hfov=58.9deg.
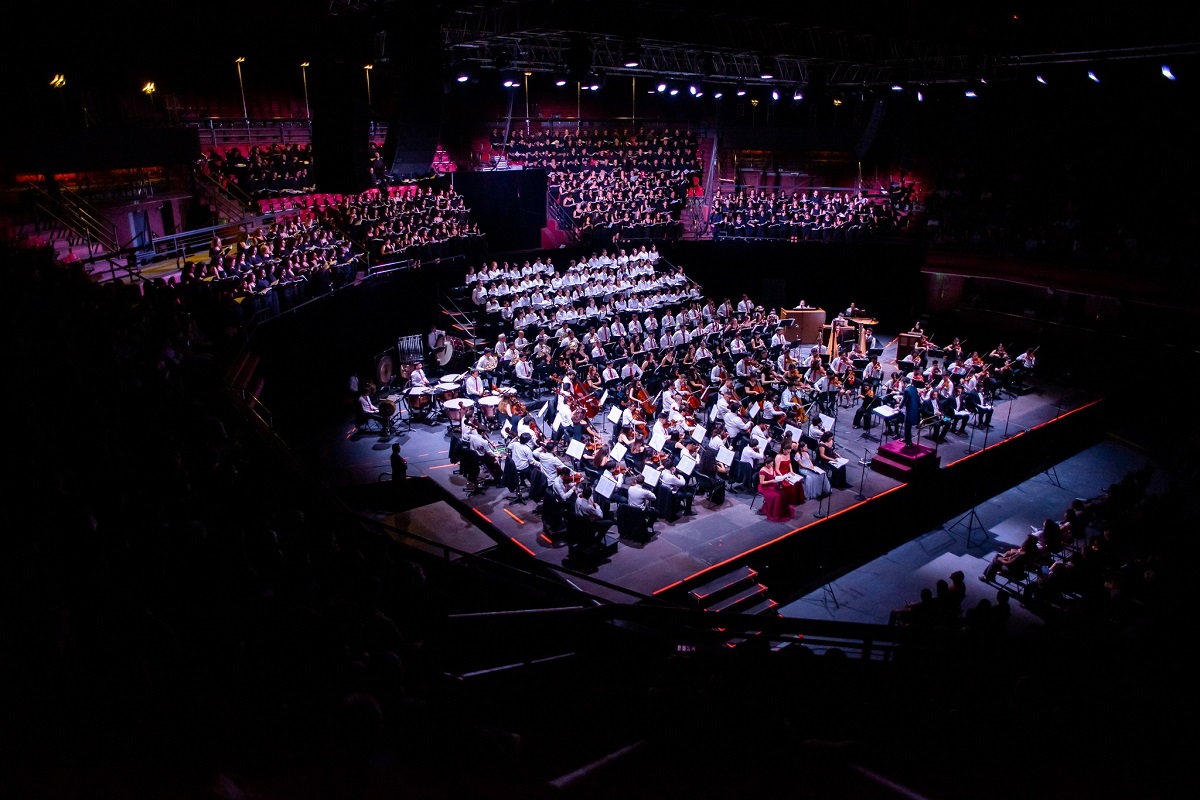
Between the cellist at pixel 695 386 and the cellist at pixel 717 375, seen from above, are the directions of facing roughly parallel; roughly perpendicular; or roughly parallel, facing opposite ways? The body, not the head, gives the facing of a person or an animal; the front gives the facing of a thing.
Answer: roughly parallel

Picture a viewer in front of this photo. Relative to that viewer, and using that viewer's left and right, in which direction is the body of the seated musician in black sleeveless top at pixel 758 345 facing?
facing the viewer and to the right of the viewer

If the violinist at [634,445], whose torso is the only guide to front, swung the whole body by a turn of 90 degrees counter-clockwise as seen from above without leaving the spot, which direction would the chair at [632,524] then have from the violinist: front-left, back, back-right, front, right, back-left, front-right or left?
back

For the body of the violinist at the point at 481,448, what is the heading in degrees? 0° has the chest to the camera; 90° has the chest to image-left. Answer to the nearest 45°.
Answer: approximately 270°

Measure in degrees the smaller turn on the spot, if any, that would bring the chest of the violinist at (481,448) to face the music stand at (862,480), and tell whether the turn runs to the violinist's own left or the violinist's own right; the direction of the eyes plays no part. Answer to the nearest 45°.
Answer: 0° — they already face it

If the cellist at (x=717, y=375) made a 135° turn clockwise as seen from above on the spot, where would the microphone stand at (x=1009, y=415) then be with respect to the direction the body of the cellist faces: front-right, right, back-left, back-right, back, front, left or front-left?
back

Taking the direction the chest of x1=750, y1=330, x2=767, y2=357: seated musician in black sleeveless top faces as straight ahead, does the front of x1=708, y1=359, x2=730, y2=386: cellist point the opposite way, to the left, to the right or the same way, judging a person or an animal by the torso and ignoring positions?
the same way

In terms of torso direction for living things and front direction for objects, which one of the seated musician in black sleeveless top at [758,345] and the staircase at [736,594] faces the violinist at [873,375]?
the seated musician in black sleeveless top at [758,345]

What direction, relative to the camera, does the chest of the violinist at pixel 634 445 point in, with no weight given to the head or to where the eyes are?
to the viewer's right

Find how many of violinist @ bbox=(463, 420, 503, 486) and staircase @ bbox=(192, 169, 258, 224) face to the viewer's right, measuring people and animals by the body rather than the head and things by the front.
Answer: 2

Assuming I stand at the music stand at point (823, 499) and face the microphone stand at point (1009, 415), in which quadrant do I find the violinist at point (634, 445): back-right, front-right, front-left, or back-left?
back-left

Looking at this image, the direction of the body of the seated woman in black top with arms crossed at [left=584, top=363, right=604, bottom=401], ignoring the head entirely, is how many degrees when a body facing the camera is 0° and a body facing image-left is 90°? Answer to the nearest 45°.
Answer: approximately 315°

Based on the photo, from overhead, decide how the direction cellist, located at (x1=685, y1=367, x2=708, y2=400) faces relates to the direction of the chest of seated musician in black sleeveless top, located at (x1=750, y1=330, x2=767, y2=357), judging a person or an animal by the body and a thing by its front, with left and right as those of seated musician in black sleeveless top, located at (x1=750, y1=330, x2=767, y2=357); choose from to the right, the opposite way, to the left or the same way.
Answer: the same way

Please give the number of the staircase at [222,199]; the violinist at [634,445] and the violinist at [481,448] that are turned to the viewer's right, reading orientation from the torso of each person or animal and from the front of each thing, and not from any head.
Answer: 3

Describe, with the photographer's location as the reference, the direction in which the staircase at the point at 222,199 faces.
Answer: facing to the right of the viewer
